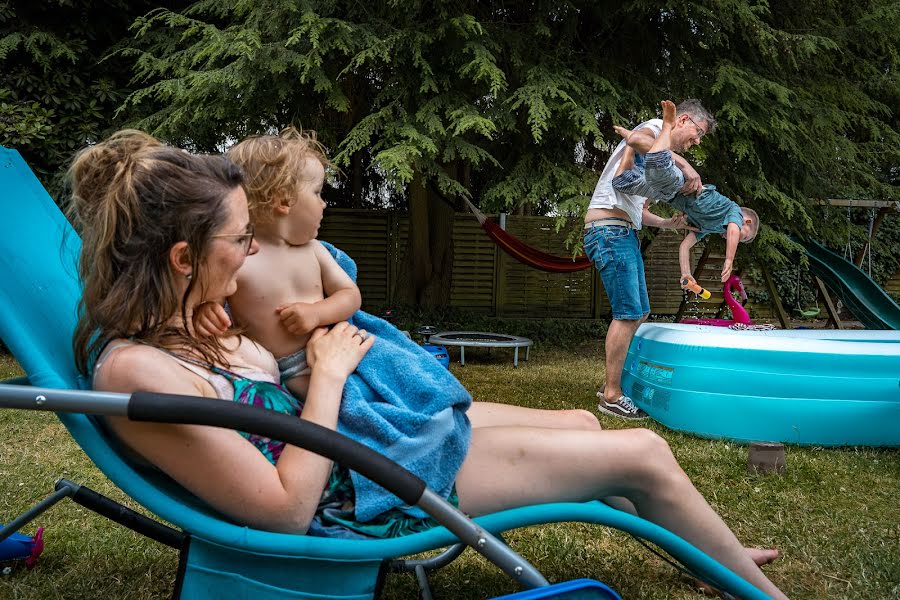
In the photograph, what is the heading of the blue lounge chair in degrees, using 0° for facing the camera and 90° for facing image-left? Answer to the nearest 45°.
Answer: approximately 270°

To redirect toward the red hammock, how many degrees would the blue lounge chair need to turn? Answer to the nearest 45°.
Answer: approximately 90° to its left

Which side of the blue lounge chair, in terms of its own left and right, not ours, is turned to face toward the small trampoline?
left

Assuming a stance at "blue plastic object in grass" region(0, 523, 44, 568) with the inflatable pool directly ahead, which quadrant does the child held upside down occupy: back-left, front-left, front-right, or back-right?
front-left

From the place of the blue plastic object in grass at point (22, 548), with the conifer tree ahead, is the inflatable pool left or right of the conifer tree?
right

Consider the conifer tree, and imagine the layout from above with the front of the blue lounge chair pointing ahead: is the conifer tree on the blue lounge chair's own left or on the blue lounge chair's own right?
on the blue lounge chair's own left
